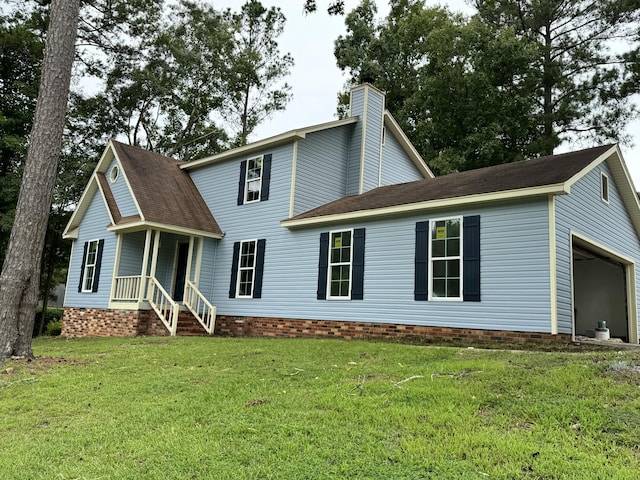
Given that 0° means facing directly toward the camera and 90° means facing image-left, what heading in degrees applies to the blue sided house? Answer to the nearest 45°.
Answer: approximately 45°

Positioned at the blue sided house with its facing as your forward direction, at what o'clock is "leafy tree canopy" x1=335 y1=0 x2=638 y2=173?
The leafy tree canopy is roughly at 6 o'clock from the blue sided house.
